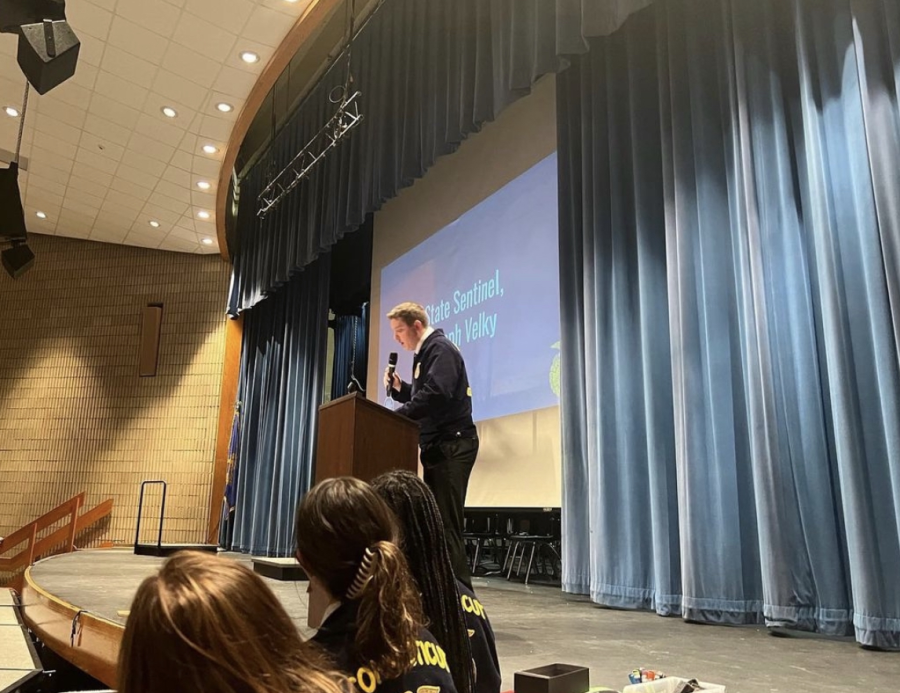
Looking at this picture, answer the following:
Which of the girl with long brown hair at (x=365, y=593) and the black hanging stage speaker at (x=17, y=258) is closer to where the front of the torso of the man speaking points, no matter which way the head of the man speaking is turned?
the black hanging stage speaker

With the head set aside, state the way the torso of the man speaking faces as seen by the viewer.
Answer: to the viewer's left

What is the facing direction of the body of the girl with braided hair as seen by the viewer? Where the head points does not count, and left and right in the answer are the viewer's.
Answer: facing away from the viewer and to the left of the viewer

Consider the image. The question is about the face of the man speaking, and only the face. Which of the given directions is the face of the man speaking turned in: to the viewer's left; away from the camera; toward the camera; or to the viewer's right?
to the viewer's left

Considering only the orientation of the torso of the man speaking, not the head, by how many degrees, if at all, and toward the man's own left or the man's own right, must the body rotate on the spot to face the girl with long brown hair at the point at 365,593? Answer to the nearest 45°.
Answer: approximately 90° to the man's own left

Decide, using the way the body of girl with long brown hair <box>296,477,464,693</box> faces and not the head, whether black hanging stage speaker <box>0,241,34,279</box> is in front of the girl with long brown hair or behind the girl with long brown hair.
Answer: in front

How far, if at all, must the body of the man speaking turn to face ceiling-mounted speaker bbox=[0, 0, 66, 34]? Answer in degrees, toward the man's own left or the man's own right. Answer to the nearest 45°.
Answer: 0° — they already face it

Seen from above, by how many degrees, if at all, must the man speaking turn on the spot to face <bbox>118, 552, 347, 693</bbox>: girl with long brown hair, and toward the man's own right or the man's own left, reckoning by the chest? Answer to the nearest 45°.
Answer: approximately 90° to the man's own left

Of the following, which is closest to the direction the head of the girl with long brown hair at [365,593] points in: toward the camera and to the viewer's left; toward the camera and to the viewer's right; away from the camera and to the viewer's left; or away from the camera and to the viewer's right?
away from the camera and to the viewer's left

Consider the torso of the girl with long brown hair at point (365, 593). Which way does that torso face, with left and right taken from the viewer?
facing away from the viewer and to the left of the viewer

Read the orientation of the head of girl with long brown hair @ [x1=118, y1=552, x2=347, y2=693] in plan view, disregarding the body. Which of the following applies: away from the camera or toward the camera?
away from the camera

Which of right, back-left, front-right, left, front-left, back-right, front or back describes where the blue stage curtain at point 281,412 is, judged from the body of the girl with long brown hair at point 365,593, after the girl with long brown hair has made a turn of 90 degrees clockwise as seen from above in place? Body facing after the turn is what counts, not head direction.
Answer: front-left
